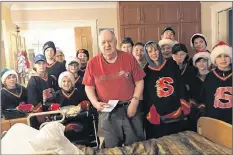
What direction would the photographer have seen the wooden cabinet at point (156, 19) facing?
facing the viewer

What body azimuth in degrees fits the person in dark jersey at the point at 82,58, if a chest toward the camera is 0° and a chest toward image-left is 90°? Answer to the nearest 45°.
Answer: approximately 0°

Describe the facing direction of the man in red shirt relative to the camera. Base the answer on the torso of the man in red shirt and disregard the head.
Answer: toward the camera

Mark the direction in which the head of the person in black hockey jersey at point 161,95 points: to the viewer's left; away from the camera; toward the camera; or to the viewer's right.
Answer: toward the camera

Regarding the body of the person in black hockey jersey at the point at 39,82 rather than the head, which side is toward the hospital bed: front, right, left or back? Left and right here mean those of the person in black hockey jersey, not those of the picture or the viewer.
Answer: front

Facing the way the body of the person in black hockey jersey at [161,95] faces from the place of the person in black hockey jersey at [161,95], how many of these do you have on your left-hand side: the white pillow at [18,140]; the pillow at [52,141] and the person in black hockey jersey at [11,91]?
0

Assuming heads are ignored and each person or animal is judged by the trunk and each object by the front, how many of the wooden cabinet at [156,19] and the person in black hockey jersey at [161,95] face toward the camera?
2
